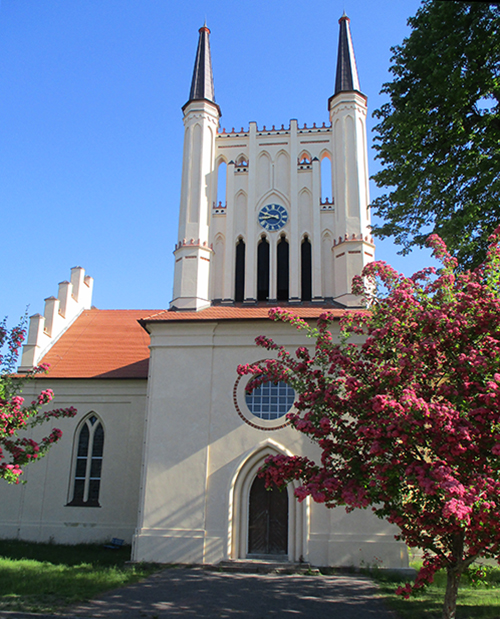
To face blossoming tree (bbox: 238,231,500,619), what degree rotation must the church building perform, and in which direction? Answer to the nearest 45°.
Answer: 0° — it already faces it

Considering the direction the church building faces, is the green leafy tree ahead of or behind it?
ahead

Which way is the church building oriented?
toward the camera
